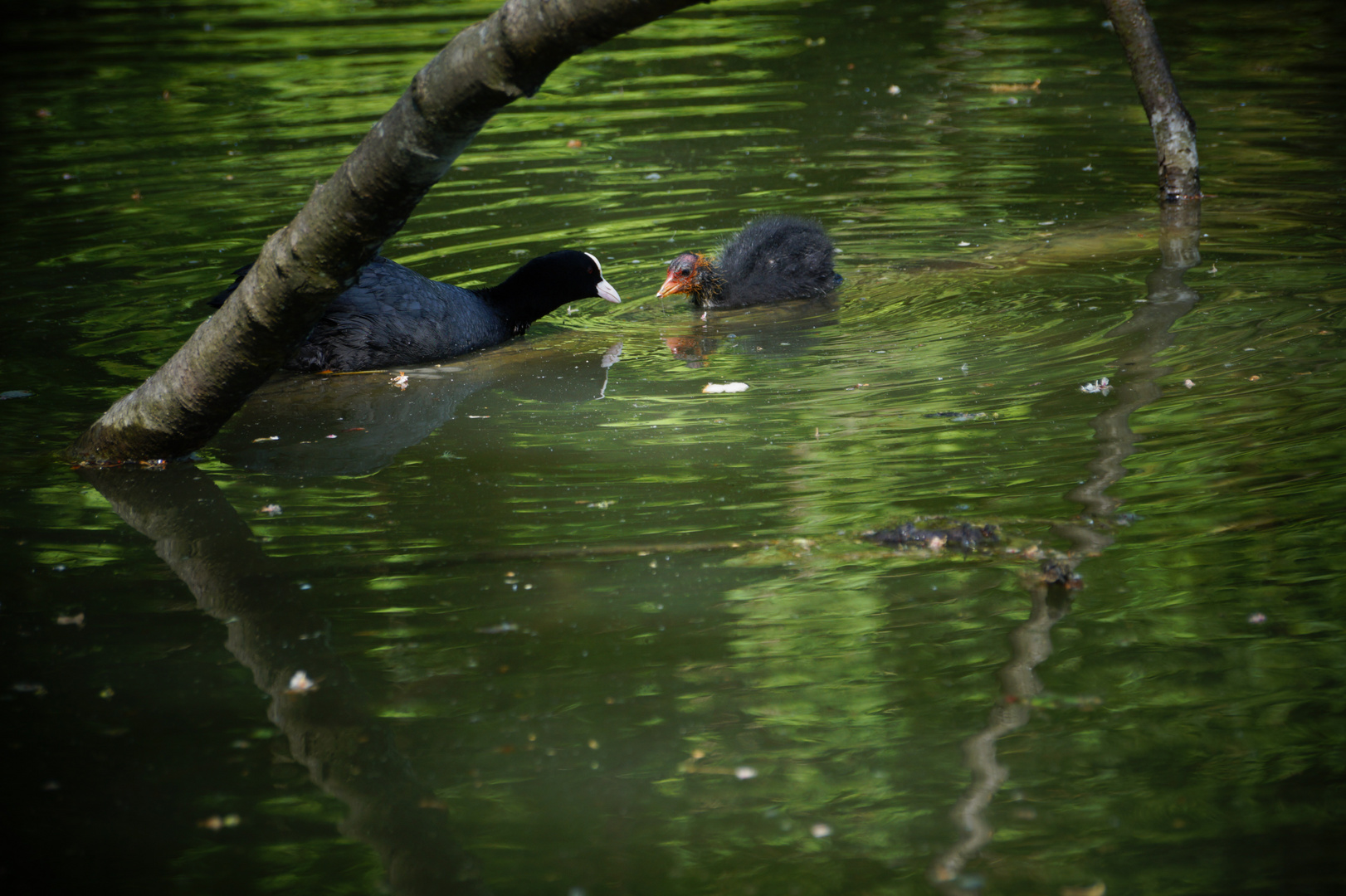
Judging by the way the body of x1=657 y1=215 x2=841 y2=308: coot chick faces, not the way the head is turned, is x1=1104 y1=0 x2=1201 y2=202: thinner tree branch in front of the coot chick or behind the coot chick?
behind

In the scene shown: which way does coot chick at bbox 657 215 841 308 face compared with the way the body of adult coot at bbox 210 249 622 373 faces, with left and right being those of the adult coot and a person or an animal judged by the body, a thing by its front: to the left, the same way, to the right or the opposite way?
the opposite way

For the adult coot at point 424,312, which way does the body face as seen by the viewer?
to the viewer's right

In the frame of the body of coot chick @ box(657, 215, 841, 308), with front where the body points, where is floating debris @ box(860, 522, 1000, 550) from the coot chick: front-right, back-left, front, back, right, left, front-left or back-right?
left

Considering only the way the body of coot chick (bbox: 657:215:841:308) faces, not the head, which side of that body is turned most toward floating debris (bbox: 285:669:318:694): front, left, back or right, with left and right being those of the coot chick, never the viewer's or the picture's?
left

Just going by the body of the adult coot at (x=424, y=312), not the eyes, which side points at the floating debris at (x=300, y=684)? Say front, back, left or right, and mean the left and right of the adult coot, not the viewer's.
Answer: right

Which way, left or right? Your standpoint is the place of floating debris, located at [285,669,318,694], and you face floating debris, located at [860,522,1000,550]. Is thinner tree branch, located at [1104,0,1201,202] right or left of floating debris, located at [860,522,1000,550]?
left

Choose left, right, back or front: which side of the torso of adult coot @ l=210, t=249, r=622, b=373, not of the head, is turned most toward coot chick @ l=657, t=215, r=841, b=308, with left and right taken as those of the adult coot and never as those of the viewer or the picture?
front

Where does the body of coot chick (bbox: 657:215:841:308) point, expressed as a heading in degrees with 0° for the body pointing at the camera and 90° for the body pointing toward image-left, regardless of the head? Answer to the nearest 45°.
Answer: approximately 90°

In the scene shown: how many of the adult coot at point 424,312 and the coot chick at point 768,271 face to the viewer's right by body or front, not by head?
1
